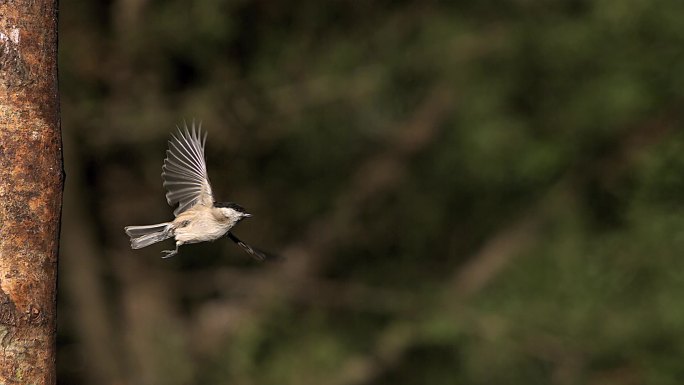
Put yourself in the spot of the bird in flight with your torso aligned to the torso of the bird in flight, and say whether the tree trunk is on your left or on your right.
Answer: on your right

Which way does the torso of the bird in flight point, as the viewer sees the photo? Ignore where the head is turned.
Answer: to the viewer's right
